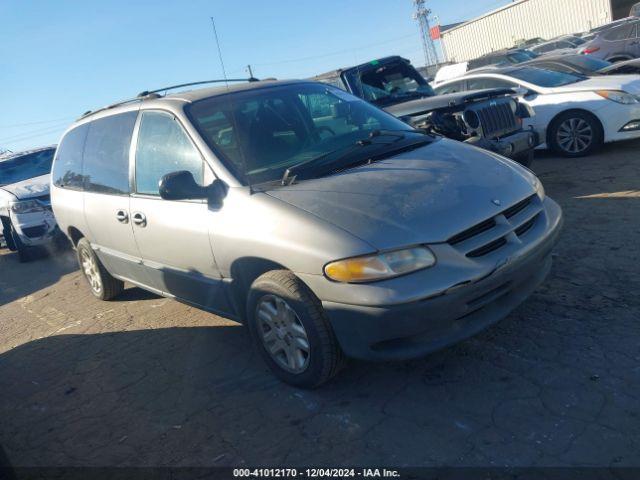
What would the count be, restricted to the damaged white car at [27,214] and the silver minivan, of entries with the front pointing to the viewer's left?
0

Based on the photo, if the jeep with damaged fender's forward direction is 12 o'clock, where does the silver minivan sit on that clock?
The silver minivan is roughly at 2 o'clock from the jeep with damaged fender.

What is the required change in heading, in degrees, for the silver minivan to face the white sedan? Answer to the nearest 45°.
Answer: approximately 90° to its left

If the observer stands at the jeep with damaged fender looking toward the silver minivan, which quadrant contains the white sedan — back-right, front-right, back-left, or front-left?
back-left

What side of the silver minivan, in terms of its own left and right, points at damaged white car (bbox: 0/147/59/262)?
back

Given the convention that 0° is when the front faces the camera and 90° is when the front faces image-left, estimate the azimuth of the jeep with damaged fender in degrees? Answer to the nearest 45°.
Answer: approximately 315°

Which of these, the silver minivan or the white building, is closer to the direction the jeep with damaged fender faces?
the silver minivan

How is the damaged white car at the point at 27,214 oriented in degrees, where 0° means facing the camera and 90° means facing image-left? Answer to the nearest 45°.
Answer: approximately 315°

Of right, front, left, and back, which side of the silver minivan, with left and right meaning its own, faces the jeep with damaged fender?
left

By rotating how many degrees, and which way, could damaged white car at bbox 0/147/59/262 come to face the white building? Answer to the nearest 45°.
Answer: approximately 90° to its left
